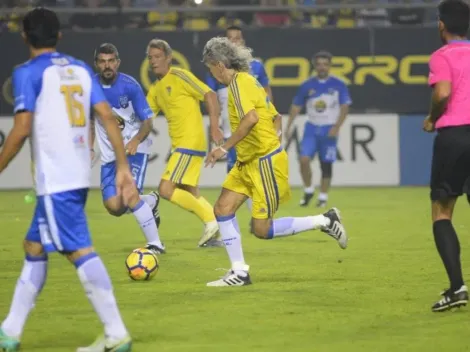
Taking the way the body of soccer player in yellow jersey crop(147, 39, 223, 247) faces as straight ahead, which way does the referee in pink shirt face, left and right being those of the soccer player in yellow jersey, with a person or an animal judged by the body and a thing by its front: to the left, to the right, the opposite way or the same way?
to the right

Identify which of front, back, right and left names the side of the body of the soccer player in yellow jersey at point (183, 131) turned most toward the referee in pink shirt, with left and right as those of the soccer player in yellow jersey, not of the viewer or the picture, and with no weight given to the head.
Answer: left

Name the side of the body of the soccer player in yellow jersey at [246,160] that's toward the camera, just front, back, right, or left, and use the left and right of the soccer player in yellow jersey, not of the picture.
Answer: left

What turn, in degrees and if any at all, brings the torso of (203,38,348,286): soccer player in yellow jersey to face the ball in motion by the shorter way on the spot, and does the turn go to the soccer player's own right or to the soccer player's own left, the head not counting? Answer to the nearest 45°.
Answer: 0° — they already face it

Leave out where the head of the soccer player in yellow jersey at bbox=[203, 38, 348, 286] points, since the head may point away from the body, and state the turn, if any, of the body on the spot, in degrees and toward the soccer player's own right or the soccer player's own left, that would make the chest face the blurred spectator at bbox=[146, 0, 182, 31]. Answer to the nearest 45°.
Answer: approximately 90° to the soccer player's own right

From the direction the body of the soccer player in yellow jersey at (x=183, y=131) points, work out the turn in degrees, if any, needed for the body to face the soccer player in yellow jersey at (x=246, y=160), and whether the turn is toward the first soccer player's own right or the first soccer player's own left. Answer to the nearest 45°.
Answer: approximately 45° to the first soccer player's own left

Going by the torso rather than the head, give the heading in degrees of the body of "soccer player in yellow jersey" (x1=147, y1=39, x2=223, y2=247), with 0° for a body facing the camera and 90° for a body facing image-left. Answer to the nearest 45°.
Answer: approximately 45°

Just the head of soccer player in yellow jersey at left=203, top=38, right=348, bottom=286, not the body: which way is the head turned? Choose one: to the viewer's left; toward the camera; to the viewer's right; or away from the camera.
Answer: to the viewer's left

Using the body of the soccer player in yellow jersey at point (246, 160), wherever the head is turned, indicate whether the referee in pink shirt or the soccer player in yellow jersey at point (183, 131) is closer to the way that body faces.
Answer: the soccer player in yellow jersey

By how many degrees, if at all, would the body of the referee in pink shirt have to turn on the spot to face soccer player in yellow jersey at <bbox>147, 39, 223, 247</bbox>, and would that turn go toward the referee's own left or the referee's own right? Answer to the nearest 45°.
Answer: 0° — they already face them
